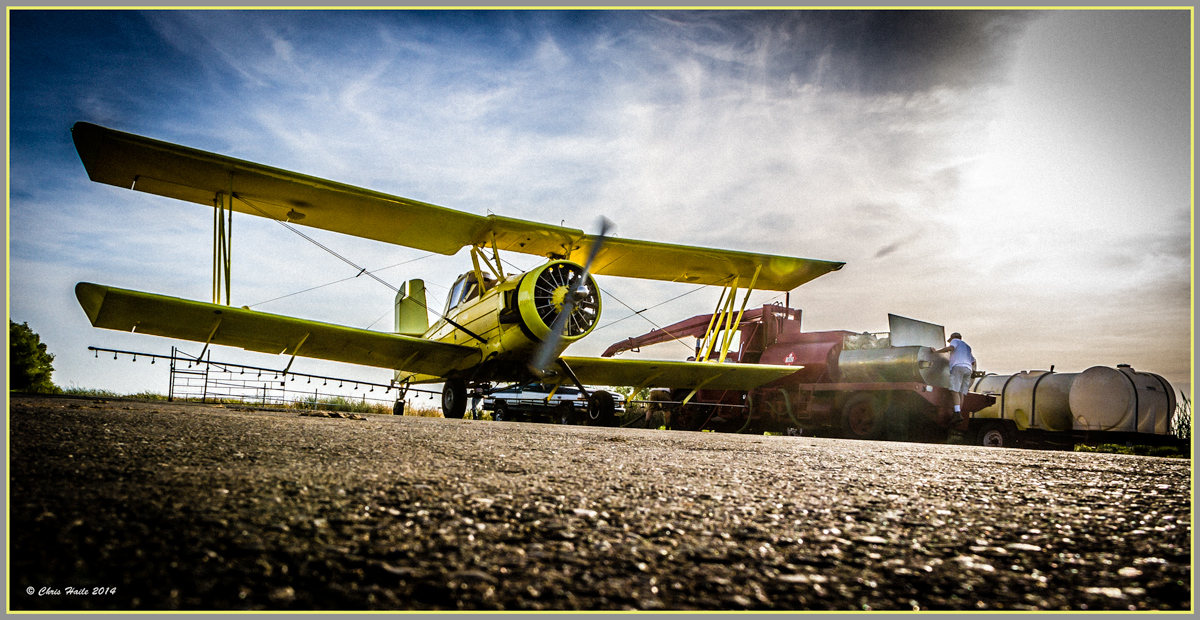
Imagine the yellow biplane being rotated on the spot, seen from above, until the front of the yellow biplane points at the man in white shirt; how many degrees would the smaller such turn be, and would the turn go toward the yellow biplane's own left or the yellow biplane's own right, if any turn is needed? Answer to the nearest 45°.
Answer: approximately 45° to the yellow biplane's own left

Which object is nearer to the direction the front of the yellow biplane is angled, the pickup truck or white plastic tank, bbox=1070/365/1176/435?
the white plastic tank

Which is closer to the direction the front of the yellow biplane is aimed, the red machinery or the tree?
the red machinery

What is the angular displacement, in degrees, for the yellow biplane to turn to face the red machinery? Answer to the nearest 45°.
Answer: approximately 45° to its left

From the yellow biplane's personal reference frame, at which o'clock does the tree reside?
The tree is roughly at 6 o'clock from the yellow biplane.

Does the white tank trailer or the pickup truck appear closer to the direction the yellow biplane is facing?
the white tank trailer

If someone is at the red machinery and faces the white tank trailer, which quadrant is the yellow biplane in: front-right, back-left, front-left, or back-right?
back-right

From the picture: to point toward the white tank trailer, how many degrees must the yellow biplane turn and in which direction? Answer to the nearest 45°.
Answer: approximately 45° to its left

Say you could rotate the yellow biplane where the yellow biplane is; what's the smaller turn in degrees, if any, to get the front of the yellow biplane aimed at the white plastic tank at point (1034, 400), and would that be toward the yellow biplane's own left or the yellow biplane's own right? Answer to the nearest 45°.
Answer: approximately 45° to the yellow biplane's own left

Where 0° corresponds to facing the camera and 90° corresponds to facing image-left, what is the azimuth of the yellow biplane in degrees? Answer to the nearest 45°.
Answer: approximately 315°
